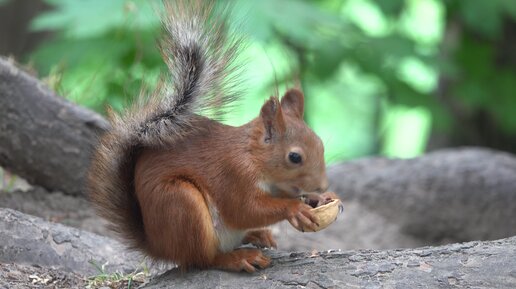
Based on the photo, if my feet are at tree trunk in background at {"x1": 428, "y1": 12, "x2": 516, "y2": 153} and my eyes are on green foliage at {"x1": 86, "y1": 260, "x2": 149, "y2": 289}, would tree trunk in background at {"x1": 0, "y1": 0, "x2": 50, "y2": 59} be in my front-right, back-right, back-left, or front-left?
front-right

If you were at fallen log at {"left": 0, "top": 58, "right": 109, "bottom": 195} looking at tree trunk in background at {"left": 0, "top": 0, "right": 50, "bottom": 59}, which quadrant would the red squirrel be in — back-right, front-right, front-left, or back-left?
back-right

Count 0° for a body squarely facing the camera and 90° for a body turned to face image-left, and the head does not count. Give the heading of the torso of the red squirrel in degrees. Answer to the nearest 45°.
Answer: approximately 270°

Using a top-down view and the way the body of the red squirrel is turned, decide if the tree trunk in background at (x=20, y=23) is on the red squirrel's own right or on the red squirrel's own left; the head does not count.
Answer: on the red squirrel's own left

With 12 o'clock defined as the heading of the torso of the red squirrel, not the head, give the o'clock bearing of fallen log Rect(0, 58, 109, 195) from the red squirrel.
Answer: The fallen log is roughly at 8 o'clock from the red squirrel.

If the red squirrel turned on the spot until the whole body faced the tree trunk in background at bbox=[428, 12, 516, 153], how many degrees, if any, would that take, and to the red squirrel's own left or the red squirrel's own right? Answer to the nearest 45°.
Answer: approximately 45° to the red squirrel's own left

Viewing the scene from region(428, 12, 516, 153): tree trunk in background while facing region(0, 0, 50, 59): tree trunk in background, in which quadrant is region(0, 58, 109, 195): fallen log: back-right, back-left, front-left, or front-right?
front-left
